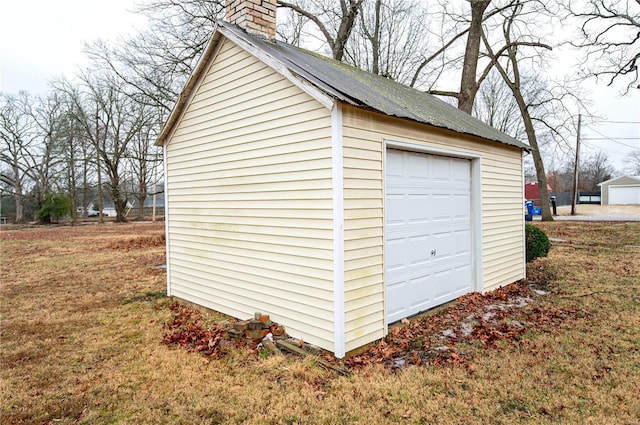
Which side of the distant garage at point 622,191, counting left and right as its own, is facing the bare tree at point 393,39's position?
front

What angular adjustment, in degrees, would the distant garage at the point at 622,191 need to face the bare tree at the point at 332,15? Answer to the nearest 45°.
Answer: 0° — it already faces it

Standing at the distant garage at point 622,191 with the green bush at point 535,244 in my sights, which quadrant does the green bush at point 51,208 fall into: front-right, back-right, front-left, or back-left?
front-right

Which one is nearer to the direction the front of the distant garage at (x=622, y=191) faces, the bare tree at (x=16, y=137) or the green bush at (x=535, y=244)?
the green bush

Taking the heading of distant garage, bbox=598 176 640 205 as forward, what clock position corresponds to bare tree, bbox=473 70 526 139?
The bare tree is roughly at 1 o'clock from the distant garage.

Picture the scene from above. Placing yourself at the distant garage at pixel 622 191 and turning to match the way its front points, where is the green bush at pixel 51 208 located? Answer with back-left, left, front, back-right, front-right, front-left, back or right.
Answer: front-right

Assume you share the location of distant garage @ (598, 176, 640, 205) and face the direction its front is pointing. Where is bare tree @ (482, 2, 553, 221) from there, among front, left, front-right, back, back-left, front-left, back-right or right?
front

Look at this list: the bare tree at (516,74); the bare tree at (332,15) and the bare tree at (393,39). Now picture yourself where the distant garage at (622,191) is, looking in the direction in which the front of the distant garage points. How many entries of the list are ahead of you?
3

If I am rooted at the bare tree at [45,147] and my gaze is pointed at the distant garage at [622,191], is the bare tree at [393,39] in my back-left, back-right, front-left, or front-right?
front-right

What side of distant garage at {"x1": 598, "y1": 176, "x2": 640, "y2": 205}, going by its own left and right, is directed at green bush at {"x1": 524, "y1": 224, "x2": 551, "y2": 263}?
front

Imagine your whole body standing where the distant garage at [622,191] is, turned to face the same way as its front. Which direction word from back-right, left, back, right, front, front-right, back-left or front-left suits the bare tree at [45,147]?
front-right

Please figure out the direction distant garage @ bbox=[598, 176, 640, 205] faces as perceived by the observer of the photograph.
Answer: facing the viewer
